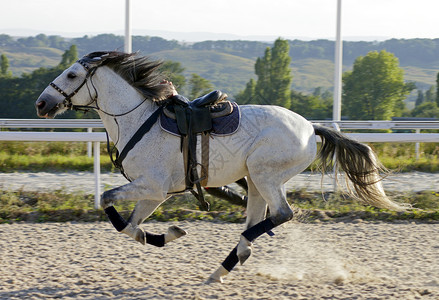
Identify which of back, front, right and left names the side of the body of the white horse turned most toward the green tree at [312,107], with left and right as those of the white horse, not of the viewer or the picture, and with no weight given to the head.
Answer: right

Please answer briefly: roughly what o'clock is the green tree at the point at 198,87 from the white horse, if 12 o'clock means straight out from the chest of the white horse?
The green tree is roughly at 3 o'clock from the white horse.

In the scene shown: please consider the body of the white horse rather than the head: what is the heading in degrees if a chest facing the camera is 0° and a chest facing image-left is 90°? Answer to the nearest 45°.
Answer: approximately 90°

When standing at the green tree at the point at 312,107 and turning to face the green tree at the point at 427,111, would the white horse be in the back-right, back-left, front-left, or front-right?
back-right

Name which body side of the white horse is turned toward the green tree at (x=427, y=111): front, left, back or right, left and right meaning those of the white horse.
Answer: right

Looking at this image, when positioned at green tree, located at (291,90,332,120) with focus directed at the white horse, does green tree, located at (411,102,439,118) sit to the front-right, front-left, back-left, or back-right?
back-left

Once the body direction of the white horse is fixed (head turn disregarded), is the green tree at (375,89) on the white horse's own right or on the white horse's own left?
on the white horse's own right
